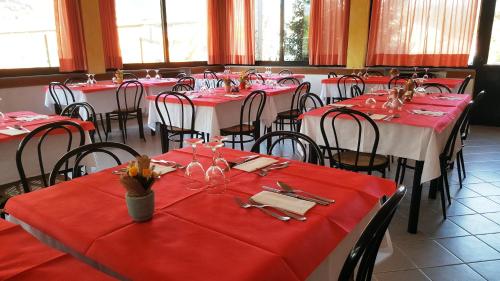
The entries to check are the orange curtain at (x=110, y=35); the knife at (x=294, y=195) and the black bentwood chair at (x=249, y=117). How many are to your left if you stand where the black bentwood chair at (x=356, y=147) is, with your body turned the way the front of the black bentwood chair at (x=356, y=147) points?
2

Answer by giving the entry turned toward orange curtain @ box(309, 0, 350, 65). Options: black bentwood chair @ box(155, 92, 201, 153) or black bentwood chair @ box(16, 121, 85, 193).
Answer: black bentwood chair @ box(155, 92, 201, 153)

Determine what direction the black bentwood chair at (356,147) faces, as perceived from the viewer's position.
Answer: facing away from the viewer and to the right of the viewer

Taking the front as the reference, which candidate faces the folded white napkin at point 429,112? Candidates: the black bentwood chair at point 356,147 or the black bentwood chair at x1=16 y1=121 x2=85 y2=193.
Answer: the black bentwood chair at point 356,147

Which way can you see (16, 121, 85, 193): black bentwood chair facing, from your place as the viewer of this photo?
facing away from the viewer and to the left of the viewer

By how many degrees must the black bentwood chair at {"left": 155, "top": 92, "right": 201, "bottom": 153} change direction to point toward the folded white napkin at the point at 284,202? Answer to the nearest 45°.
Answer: approximately 135° to its right

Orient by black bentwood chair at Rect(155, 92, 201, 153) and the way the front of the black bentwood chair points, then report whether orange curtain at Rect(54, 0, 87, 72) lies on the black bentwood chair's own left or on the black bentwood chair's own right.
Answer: on the black bentwood chair's own left

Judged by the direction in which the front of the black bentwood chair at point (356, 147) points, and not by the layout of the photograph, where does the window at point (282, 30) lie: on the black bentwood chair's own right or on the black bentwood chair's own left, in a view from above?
on the black bentwood chair's own left

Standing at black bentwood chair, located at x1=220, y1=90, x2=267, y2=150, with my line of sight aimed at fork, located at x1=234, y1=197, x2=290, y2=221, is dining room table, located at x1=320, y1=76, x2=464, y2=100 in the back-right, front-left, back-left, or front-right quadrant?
back-left

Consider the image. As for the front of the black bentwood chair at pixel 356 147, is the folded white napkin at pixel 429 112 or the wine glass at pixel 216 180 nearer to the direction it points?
the folded white napkin

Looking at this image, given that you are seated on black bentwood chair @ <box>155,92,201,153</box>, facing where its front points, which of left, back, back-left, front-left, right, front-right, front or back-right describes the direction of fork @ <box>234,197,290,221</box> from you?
back-right

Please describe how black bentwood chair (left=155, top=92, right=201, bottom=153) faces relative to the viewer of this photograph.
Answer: facing away from the viewer and to the right of the viewer
